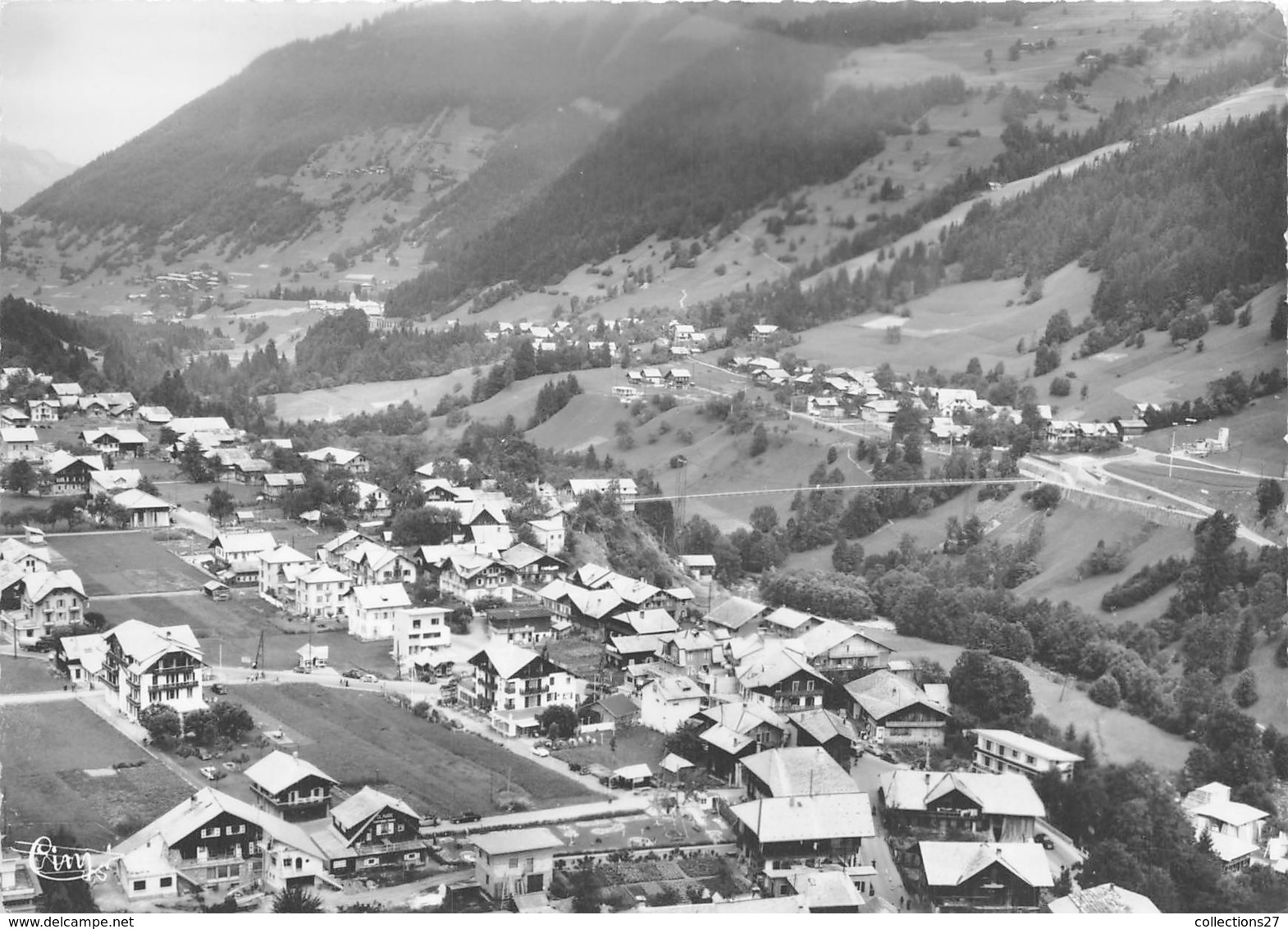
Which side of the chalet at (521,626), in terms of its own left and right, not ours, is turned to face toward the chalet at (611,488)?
back

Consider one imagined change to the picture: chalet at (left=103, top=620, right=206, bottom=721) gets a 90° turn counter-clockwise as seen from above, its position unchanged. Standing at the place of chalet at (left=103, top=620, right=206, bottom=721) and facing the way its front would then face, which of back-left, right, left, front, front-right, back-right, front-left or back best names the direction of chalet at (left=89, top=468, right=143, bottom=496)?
front-left

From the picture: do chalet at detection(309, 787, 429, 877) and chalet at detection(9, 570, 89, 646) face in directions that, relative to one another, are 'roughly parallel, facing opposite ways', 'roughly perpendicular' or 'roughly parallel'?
roughly parallel

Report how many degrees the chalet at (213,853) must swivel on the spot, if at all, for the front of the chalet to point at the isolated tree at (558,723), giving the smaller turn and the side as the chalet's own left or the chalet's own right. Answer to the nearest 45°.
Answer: approximately 135° to the chalet's own left

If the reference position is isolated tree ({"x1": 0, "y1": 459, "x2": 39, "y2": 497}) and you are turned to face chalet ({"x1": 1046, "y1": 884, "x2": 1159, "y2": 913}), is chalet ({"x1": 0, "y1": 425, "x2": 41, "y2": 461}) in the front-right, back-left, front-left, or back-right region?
back-left

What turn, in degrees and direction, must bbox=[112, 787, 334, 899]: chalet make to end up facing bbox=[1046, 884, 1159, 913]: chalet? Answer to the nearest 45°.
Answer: approximately 90° to its left

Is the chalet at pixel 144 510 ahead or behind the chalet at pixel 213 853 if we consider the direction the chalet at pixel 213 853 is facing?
behind

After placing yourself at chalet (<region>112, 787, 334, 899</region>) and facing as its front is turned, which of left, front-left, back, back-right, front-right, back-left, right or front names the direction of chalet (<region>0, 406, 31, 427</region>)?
back

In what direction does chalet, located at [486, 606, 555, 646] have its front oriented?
toward the camera

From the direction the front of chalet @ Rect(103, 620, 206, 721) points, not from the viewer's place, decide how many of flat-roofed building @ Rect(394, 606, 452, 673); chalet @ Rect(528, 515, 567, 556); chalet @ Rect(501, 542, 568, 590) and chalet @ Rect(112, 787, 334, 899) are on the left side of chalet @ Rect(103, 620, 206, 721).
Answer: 3

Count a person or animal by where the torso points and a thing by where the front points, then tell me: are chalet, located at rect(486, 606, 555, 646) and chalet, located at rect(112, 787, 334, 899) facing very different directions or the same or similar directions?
same or similar directions
